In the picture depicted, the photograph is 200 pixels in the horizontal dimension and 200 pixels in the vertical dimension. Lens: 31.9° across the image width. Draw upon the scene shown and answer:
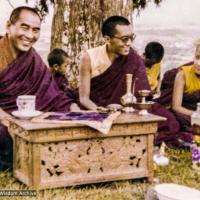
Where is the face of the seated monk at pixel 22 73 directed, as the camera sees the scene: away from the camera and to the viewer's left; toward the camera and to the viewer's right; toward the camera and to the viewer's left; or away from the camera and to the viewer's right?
toward the camera and to the viewer's right

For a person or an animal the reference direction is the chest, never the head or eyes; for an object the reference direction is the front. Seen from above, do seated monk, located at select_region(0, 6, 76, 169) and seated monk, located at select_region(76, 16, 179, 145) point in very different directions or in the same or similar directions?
same or similar directions

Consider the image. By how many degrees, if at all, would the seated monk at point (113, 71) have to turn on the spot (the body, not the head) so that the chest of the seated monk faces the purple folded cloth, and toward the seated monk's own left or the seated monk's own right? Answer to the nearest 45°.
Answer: approximately 45° to the seated monk's own right

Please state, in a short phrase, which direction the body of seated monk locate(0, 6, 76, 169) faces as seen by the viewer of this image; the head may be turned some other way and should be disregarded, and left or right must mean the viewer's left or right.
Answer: facing the viewer and to the right of the viewer

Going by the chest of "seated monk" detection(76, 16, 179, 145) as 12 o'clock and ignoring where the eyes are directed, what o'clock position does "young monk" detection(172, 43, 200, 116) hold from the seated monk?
The young monk is roughly at 10 o'clock from the seated monk.

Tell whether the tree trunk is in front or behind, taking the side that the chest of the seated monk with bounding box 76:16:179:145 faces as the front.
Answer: behind

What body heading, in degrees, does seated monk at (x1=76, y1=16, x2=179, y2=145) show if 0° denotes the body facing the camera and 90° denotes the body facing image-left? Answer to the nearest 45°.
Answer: approximately 315°

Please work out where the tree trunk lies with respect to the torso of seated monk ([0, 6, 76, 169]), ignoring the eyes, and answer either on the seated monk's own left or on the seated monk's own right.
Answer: on the seated monk's own left
